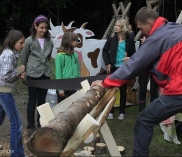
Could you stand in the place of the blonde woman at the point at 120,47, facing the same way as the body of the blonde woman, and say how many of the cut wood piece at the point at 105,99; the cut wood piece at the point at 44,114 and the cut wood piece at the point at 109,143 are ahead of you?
3

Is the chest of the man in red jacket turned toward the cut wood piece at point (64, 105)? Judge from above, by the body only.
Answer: yes

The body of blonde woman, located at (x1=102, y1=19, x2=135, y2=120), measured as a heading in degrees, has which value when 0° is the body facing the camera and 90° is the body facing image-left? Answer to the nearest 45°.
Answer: approximately 0°

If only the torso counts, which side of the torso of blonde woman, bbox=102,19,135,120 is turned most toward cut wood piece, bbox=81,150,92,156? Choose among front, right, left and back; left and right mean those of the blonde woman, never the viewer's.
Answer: front

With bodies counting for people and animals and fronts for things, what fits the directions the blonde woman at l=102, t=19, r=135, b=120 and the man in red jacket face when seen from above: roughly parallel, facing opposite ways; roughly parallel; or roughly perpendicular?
roughly perpendicular

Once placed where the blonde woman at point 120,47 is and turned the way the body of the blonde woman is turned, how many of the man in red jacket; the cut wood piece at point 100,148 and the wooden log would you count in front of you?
3

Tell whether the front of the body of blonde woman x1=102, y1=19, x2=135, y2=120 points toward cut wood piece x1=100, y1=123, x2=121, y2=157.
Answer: yes

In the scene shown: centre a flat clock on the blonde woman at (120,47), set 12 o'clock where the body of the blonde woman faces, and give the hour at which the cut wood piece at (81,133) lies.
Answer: The cut wood piece is roughly at 12 o'clock from the blonde woman.

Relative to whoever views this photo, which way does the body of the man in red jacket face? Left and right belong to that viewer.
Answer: facing to the left of the viewer

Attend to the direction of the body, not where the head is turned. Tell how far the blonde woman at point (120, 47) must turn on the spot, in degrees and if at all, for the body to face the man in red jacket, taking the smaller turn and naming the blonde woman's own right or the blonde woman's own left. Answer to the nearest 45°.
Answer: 0° — they already face them
